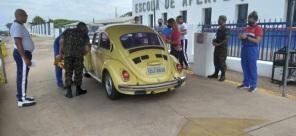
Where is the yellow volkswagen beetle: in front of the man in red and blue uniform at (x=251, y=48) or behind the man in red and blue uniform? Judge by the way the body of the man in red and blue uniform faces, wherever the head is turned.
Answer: in front

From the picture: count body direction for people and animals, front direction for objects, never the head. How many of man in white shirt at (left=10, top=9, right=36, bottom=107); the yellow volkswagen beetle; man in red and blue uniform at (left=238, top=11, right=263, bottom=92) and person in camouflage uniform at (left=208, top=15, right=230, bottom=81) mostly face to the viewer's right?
1

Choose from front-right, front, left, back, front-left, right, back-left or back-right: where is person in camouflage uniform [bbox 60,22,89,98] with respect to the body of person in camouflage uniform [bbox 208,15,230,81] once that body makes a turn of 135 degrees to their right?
back-left

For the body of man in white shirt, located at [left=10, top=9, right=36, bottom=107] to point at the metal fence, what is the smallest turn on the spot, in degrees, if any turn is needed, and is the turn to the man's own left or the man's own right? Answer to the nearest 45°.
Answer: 0° — they already face it

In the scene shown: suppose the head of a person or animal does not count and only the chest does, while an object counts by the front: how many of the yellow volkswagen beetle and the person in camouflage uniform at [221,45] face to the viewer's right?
0

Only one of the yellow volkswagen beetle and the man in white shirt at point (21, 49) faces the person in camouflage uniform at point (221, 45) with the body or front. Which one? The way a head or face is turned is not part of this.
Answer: the man in white shirt

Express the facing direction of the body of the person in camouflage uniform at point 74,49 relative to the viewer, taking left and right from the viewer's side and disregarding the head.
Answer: facing away from the viewer and to the right of the viewer

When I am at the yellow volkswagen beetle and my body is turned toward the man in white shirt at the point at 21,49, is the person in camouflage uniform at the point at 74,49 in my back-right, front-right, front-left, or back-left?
front-right

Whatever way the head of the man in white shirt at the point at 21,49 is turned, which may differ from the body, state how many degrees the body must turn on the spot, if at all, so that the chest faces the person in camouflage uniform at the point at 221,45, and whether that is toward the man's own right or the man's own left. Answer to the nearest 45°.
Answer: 0° — they already face them

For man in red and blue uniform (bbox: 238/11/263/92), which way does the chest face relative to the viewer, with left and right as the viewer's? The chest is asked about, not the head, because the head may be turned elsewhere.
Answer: facing the viewer and to the left of the viewer

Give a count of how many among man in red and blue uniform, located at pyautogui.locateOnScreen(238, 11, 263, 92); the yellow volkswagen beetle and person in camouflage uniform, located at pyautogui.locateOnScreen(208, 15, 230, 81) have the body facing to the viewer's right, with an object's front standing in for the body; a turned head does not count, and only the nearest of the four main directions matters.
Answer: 0

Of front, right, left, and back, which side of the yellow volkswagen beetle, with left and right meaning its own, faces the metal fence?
right

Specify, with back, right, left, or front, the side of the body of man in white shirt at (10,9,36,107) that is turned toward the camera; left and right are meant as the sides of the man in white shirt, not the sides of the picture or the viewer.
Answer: right

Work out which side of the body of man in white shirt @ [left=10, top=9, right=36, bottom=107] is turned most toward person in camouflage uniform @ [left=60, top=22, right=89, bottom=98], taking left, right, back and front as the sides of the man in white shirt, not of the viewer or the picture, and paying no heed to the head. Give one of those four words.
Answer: front

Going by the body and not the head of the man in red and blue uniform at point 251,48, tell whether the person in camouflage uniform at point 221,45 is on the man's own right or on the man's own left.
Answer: on the man's own right

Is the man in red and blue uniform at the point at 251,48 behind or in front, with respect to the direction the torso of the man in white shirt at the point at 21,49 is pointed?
in front

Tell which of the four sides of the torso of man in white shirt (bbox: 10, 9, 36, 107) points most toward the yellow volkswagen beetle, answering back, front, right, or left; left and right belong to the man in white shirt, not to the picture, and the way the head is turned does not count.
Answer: front

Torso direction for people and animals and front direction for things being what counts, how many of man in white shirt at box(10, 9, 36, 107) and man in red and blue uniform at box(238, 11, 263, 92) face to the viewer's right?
1
